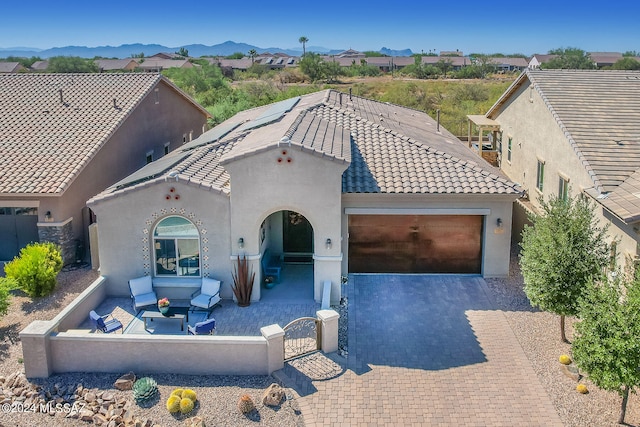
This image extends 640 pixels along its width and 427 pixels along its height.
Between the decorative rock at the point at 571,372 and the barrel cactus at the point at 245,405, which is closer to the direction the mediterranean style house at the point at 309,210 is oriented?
the barrel cactus

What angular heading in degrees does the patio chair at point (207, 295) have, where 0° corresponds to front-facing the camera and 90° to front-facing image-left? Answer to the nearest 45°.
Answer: approximately 45°

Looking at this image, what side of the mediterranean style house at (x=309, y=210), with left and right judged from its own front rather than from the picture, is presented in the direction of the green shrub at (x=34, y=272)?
right

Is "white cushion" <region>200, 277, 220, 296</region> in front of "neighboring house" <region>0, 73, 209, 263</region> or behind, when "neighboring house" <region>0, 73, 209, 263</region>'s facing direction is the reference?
in front

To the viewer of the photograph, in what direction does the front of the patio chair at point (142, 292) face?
facing the viewer and to the right of the viewer

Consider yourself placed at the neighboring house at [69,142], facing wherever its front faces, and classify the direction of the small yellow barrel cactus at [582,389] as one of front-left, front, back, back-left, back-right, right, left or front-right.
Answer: front-left

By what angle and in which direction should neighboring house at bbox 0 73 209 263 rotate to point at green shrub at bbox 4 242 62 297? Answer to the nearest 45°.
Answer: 0° — it already faces it

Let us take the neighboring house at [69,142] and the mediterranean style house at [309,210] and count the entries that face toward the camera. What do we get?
2

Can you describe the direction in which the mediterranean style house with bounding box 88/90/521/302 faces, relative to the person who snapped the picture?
facing the viewer

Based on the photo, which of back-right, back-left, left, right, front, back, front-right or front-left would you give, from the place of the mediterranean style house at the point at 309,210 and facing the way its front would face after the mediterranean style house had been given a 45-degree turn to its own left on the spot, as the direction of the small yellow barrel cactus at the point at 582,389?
front

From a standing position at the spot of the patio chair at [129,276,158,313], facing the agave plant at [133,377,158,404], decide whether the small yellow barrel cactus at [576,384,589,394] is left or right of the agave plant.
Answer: left

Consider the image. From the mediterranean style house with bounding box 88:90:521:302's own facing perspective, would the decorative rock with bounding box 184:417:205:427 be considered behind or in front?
in front

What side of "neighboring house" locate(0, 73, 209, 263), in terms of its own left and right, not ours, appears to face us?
front

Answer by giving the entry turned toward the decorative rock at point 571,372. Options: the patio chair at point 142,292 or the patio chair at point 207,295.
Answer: the patio chair at point 142,292

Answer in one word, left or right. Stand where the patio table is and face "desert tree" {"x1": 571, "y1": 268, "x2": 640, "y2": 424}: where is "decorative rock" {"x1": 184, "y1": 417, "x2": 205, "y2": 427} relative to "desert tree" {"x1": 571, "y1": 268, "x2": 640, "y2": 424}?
right

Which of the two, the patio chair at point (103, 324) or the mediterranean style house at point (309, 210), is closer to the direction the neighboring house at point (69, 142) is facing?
the patio chair

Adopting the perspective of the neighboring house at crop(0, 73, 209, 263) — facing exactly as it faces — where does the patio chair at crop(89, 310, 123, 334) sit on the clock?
The patio chair is roughly at 12 o'clock from the neighboring house.
